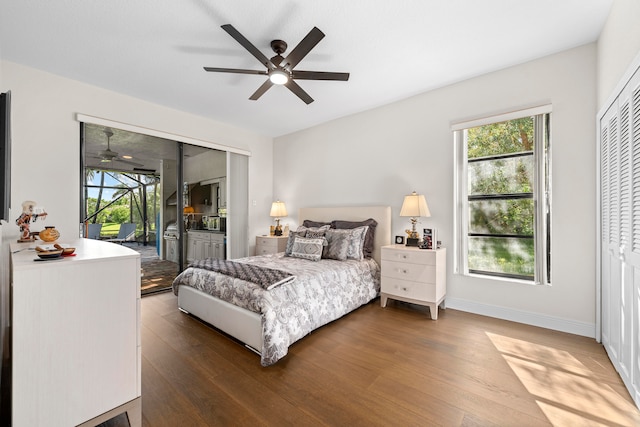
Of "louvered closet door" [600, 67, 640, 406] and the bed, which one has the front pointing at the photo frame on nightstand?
the louvered closet door

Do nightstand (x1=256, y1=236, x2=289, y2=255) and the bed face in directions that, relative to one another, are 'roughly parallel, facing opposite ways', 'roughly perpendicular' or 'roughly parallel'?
roughly parallel

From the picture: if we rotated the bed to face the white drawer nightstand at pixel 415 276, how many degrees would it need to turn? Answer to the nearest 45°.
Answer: approximately 135° to its left

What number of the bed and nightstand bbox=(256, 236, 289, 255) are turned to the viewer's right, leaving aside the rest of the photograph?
0

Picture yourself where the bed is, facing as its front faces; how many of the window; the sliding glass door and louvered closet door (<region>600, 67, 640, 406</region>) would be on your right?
1

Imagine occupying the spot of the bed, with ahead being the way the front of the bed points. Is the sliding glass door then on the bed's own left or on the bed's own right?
on the bed's own right

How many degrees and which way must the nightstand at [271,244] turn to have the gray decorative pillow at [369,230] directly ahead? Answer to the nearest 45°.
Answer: approximately 90° to its left

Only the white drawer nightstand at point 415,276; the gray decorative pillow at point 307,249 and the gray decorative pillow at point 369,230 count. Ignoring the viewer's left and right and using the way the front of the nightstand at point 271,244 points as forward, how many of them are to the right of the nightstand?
0

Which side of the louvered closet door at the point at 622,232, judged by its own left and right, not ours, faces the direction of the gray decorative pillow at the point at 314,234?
front

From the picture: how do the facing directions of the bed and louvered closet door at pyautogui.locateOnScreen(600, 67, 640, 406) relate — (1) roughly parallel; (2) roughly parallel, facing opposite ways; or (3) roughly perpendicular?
roughly perpendicular

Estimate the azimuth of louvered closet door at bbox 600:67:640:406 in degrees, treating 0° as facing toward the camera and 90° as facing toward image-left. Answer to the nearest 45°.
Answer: approximately 90°

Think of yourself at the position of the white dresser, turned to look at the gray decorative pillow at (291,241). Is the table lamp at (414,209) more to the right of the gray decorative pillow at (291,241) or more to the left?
right

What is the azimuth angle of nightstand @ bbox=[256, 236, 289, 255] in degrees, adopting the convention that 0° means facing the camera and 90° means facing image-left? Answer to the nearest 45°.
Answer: approximately 45°

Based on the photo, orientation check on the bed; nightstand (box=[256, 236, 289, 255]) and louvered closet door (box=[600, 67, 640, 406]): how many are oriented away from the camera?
0

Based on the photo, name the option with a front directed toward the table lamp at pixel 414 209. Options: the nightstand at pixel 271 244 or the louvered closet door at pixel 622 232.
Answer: the louvered closet door

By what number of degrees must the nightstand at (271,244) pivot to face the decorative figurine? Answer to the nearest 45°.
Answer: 0° — it already faces it

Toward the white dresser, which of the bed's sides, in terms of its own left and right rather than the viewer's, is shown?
front

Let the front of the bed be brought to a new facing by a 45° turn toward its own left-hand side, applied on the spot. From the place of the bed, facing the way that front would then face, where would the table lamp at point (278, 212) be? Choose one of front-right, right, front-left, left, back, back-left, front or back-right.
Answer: back

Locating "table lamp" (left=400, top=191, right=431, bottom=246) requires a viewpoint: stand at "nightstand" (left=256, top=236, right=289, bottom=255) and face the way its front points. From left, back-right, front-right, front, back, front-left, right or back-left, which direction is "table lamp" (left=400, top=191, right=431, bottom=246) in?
left

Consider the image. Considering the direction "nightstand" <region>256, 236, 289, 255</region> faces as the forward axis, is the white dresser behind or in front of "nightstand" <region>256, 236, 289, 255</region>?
in front

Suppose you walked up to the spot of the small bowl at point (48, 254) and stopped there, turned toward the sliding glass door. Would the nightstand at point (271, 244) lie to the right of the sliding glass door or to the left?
right
